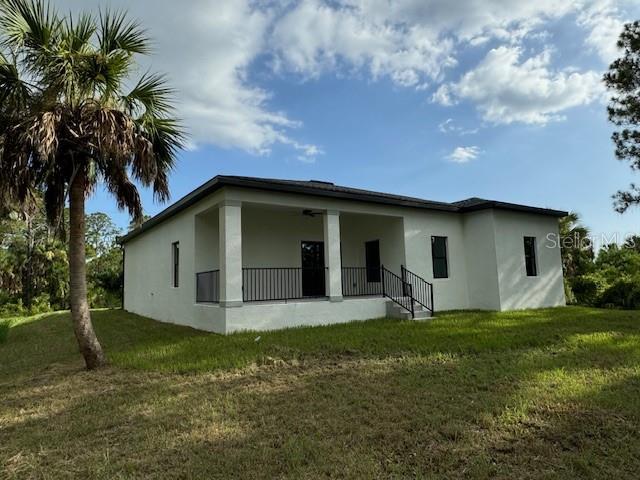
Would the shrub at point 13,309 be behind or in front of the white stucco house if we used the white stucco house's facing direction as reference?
behind

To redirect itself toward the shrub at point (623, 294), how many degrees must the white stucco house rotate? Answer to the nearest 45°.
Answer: approximately 45° to its left

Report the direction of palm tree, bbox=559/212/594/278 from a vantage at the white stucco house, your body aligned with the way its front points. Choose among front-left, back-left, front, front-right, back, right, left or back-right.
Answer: left

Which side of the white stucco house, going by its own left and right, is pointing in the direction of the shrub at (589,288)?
left

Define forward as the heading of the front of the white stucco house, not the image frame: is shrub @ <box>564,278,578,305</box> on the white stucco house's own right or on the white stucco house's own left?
on the white stucco house's own left
